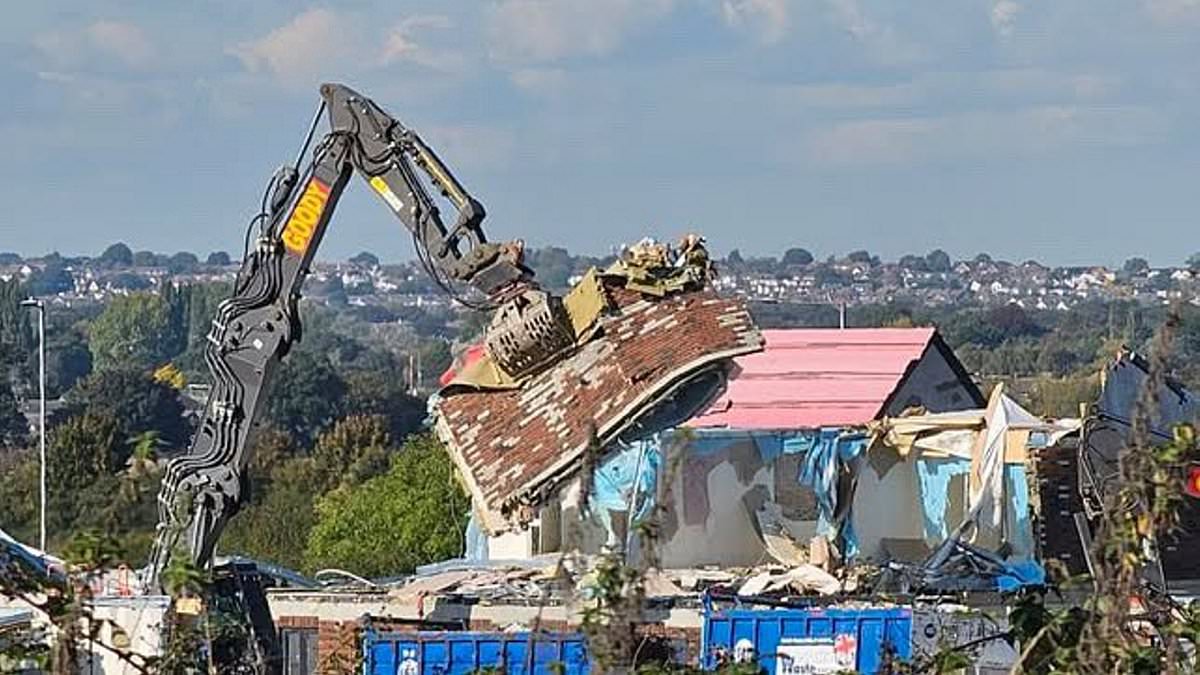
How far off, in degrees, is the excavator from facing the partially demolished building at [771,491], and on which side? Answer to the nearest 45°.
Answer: approximately 45° to its left

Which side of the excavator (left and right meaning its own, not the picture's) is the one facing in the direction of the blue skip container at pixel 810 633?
front

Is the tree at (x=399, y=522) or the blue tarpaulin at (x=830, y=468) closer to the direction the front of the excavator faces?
the blue tarpaulin

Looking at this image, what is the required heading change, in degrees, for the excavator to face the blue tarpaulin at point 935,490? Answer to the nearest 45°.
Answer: approximately 45° to its left

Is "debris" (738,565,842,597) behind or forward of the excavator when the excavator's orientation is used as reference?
forward

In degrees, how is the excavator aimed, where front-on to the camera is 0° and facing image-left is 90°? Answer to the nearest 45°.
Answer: approximately 270°

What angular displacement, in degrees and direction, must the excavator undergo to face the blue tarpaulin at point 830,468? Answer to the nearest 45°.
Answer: approximately 45° to its left

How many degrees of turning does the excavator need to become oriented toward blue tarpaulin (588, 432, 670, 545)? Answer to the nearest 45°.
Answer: approximately 45° to its left
